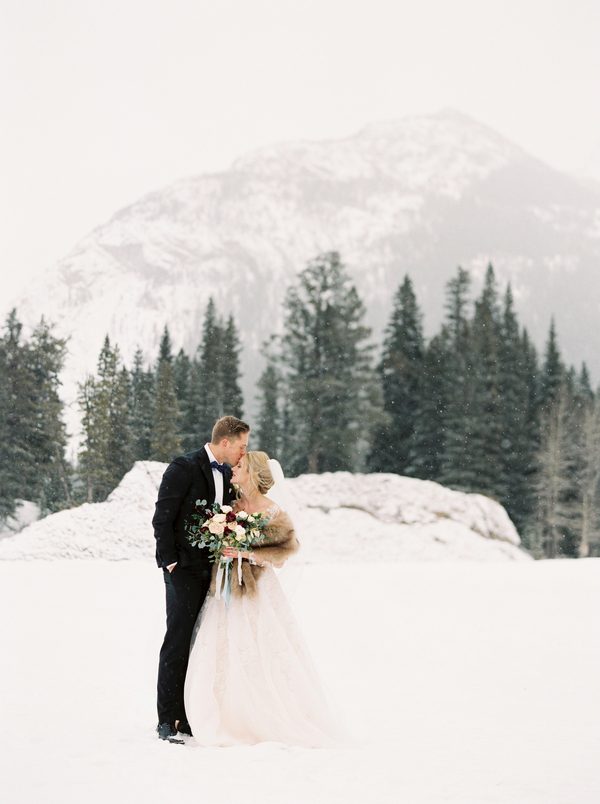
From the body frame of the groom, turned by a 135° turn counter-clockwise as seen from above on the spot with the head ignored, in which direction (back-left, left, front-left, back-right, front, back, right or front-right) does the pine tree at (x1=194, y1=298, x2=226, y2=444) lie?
front

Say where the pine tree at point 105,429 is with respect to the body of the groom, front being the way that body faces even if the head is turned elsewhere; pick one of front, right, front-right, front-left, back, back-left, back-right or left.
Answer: back-left

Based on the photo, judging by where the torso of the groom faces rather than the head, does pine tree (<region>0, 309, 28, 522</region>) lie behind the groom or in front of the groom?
behind

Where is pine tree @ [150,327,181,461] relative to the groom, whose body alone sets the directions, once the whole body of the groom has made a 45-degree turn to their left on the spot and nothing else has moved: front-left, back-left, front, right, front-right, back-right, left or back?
left

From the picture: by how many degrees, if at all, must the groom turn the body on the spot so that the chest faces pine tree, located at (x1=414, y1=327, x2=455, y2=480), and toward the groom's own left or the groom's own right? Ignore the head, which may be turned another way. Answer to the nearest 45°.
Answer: approximately 135° to the groom's own left

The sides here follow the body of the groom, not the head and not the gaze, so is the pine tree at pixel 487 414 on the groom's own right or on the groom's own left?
on the groom's own left

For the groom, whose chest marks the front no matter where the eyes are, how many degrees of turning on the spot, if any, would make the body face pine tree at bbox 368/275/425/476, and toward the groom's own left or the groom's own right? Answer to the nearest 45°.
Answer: approximately 135° to the groom's own left

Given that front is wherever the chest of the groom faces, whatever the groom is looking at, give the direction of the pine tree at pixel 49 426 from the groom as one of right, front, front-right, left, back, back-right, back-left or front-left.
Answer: back-left

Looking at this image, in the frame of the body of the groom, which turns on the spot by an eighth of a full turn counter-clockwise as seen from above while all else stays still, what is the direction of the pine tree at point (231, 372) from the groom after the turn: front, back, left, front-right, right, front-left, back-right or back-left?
left

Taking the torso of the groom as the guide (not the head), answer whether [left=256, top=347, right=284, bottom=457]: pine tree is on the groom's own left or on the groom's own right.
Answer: on the groom's own left

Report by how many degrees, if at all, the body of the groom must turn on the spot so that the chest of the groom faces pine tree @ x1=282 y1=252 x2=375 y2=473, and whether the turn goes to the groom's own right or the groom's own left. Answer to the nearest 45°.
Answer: approximately 135° to the groom's own left

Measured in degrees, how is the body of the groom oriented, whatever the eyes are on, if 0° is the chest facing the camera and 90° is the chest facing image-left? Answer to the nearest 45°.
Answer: approximately 315°

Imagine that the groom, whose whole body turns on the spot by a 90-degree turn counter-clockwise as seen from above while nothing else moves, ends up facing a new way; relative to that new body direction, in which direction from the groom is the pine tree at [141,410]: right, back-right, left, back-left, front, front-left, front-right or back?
front-left

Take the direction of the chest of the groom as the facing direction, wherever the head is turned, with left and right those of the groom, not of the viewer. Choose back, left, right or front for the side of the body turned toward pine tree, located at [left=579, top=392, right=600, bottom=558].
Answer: left
